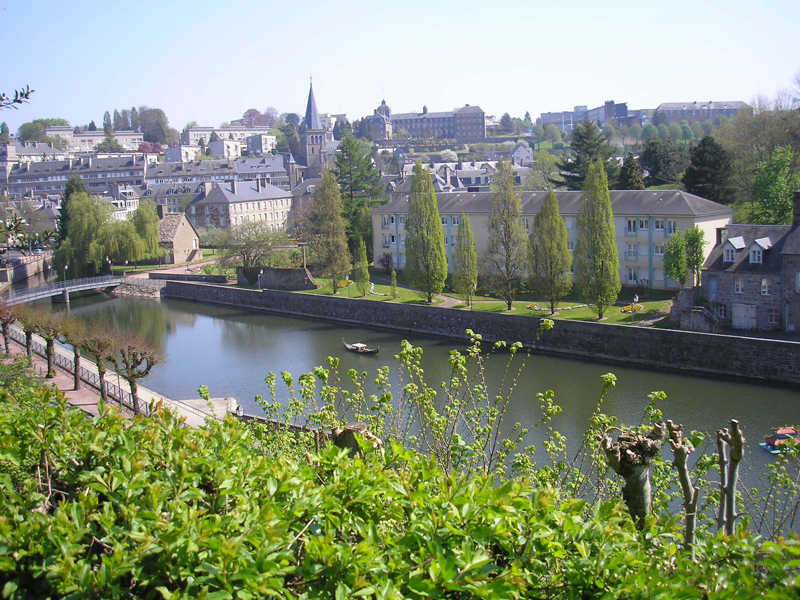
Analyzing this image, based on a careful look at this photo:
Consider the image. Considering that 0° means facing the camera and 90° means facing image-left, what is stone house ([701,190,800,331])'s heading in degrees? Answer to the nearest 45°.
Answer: approximately 0°

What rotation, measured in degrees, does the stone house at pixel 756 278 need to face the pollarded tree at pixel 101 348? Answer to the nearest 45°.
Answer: approximately 45° to its right

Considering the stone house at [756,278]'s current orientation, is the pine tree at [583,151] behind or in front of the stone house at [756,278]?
behind

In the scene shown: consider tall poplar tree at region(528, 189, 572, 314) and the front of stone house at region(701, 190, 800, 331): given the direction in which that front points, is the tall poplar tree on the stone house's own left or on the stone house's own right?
on the stone house's own right

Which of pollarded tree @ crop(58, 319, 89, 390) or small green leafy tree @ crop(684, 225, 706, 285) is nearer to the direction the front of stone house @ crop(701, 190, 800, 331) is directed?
the pollarded tree

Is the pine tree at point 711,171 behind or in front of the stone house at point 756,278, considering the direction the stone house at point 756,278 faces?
behind

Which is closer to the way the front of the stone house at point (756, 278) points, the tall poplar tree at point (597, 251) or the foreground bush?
the foreground bush
